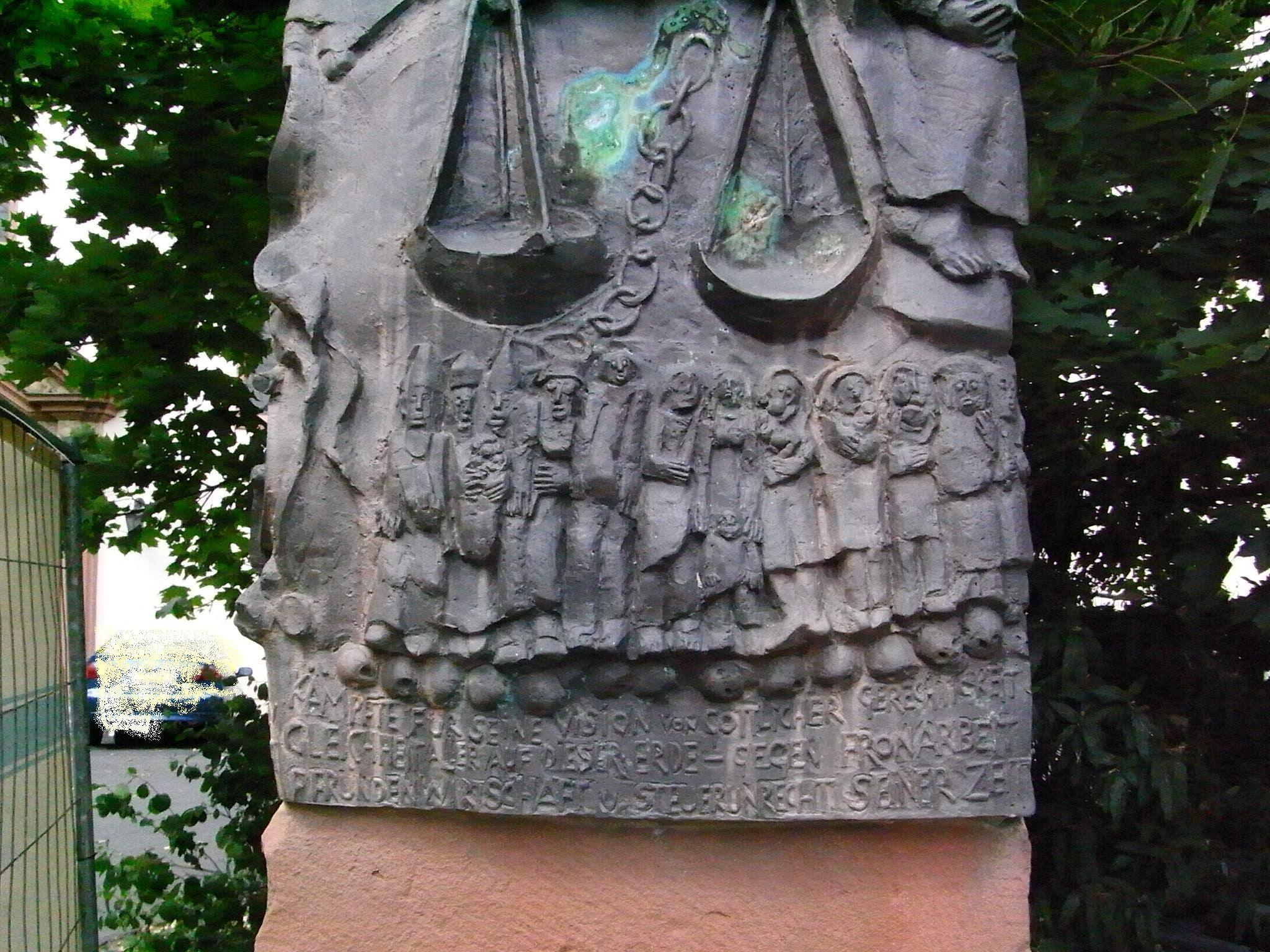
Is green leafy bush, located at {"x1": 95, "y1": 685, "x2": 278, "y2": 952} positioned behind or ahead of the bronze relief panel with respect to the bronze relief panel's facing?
behind

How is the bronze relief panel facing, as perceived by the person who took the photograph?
facing the viewer

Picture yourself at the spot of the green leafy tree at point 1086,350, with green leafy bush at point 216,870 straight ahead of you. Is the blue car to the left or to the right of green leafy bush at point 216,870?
right

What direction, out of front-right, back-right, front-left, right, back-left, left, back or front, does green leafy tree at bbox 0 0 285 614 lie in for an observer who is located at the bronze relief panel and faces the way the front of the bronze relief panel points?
back-right

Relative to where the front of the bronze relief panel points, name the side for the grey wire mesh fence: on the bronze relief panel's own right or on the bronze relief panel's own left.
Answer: on the bronze relief panel's own right

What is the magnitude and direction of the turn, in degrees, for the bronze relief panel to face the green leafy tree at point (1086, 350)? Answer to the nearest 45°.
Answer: approximately 135° to its left
